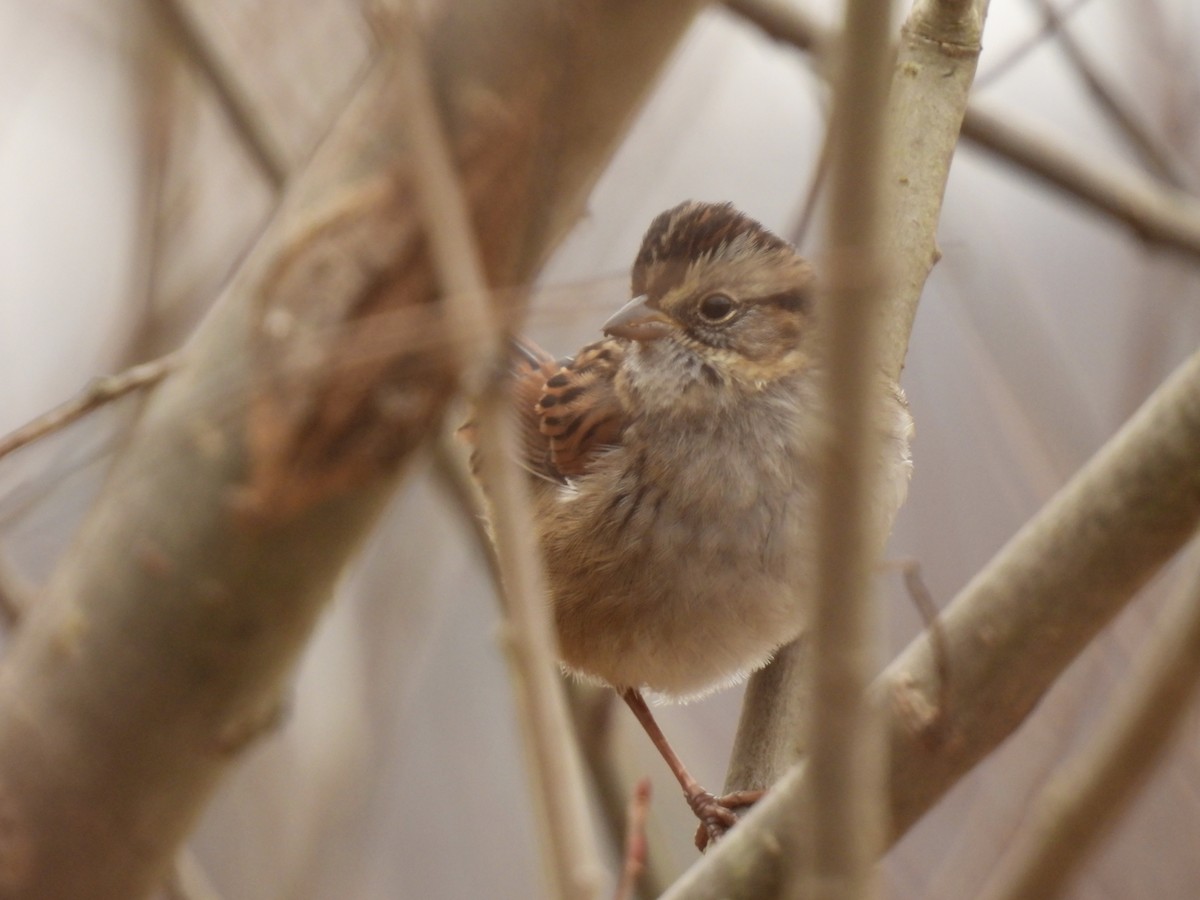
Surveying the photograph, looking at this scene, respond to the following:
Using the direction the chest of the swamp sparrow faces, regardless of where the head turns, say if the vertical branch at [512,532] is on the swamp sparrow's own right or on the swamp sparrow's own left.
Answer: on the swamp sparrow's own right

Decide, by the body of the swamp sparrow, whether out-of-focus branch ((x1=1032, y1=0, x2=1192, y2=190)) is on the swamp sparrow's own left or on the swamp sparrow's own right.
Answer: on the swamp sparrow's own left

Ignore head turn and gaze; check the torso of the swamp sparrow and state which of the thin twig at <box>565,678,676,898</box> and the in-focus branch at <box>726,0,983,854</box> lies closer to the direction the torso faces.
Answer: the in-focus branch

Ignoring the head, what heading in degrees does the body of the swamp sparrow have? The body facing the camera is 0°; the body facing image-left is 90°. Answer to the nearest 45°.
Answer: approximately 315°

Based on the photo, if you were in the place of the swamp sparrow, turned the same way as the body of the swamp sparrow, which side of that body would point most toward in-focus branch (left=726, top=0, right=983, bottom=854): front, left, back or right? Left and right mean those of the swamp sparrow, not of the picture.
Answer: left
